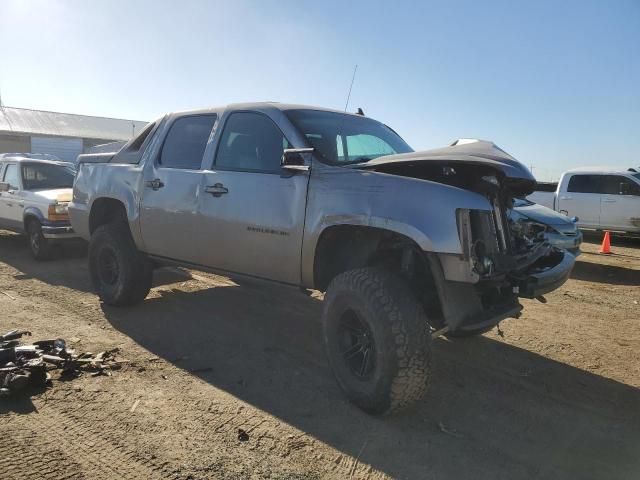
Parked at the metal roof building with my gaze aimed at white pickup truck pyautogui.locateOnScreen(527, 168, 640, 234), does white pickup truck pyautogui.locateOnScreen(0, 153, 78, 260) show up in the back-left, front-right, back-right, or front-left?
front-right

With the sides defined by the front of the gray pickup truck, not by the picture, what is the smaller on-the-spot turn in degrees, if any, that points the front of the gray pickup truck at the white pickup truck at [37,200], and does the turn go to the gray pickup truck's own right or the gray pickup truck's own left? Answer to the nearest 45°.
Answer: approximately 180°

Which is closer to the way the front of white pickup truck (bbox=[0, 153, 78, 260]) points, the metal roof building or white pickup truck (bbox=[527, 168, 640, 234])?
the white pickup truck

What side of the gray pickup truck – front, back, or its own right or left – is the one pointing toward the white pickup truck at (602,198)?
left

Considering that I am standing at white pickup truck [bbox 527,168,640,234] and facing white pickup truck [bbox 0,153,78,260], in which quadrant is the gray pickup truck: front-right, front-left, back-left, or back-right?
front-left

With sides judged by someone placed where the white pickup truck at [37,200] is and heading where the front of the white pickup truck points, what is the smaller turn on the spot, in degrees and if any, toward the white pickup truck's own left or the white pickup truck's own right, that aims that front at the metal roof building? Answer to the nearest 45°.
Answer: approximately 135° to the white pickup truck's own left

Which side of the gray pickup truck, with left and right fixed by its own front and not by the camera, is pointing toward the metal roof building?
back

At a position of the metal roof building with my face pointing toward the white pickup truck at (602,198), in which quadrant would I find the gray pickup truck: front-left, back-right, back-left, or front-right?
front-right

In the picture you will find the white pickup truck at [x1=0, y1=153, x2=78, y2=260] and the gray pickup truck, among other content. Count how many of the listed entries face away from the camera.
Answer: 0

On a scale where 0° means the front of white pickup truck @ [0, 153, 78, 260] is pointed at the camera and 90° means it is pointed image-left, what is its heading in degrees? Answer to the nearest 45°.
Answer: approximately 315°
